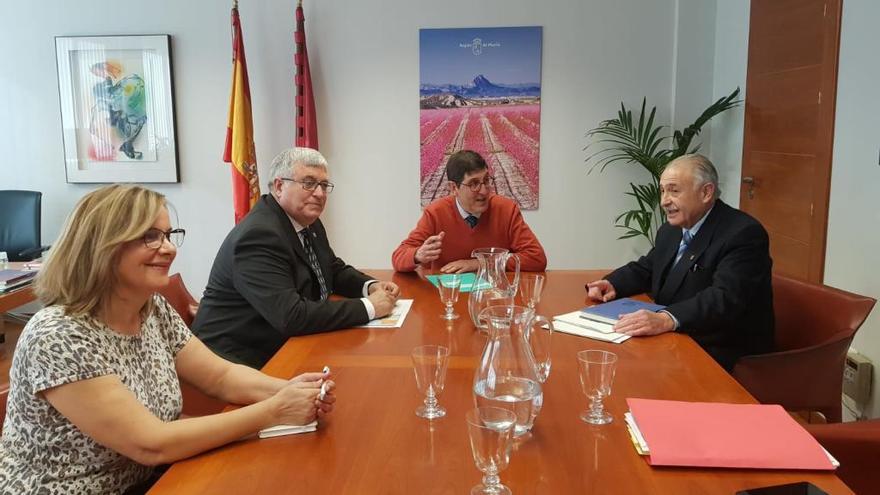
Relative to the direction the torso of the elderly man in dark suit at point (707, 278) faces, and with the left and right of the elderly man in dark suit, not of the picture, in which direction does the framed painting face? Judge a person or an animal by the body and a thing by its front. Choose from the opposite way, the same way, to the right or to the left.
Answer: to the left

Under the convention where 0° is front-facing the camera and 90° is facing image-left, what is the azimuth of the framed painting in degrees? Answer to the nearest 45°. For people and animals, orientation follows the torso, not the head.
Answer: approximately 0°

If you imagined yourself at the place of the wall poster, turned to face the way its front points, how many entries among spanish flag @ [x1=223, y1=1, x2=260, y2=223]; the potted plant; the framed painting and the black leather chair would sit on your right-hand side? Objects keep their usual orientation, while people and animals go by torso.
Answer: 3

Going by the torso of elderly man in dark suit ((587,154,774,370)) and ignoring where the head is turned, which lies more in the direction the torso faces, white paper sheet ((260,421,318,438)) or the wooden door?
the white paper sheet

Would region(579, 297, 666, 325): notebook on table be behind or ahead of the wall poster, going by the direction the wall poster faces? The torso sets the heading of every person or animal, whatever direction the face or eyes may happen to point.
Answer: ahead

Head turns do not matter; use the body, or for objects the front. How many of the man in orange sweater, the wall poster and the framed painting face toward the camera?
3

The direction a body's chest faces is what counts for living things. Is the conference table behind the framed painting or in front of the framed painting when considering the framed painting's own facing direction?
in front

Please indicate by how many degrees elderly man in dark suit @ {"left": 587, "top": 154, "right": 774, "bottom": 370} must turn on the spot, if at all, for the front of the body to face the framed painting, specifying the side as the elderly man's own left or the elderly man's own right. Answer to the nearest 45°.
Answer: approximately 45° to the elderly man's own right

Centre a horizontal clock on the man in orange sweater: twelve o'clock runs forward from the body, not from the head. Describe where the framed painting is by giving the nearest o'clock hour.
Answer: The framed painting is roughly at 4 o'clock from the man in orange sweater.

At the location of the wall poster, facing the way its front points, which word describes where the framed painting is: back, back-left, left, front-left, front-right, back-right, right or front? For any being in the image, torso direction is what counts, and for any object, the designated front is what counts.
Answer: right

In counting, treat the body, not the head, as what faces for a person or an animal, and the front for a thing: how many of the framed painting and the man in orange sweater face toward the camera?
2

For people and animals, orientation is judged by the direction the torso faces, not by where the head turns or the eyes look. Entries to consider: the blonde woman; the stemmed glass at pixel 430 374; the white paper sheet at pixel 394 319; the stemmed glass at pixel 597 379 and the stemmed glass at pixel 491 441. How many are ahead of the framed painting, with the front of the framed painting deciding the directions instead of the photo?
5

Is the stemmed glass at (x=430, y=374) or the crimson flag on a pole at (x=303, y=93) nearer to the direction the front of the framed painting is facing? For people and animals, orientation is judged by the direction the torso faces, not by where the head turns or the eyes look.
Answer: the stemmed glass

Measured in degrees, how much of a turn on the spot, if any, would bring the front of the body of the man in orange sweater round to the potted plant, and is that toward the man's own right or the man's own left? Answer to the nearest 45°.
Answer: approximately 135° to the man's own left
